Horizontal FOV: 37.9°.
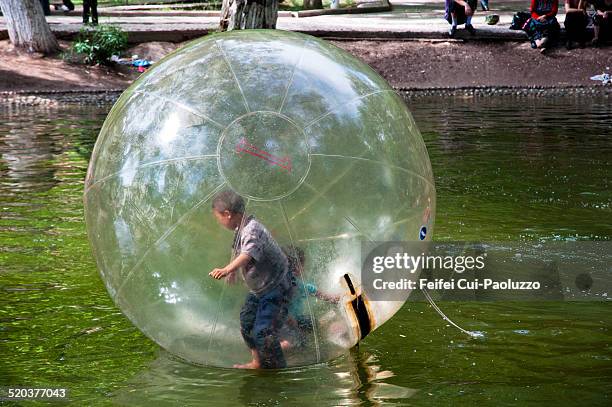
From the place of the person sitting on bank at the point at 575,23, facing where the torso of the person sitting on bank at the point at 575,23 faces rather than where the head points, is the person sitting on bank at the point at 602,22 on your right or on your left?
on your left

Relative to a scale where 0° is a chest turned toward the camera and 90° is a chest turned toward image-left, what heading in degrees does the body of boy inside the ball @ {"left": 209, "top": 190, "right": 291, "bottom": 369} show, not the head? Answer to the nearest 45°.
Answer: approximately 90°

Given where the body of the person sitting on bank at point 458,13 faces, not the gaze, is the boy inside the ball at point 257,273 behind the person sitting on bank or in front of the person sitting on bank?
in front

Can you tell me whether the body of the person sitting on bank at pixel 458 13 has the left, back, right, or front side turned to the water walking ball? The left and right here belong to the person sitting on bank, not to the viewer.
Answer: front

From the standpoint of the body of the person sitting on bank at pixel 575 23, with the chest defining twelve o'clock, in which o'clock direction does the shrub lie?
The shrub is roughly at 2 o'clock from the person sitting on bank.

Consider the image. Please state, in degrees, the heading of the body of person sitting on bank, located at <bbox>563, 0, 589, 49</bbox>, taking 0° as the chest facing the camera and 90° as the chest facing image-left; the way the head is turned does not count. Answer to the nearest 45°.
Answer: approximately 0°

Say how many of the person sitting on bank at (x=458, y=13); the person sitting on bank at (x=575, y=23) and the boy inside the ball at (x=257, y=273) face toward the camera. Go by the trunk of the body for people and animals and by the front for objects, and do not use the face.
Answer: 2

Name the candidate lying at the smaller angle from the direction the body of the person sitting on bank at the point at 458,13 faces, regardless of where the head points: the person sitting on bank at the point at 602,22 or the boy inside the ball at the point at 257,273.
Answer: the boy inside the ball

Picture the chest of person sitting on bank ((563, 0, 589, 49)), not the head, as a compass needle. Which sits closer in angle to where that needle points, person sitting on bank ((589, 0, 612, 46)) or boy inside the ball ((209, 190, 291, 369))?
the boy inside the ball

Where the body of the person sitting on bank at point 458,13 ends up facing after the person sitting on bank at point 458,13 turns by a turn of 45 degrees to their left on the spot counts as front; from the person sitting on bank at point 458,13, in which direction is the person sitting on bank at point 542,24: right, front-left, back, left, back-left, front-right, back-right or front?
front-left

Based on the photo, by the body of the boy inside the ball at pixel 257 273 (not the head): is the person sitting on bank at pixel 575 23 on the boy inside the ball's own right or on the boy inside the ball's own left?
on the boy inside the ball's own right

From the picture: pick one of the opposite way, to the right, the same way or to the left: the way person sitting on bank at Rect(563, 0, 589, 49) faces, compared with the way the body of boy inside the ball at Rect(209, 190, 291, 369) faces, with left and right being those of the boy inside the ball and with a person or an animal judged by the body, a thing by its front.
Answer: to the left

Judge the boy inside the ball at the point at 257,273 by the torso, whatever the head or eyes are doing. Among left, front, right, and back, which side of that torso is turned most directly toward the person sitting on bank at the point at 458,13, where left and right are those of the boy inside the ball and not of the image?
right

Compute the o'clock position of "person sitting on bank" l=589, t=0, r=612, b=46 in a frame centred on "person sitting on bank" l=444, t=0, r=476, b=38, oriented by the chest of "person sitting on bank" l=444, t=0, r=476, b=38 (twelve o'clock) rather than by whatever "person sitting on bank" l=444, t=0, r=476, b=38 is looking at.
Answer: "person sitting on bank" l=589, t=0, r=612, b=46 is roughly at 9 o'clock from "person sitting on bank" l=444, t=0, r=476, b=38.

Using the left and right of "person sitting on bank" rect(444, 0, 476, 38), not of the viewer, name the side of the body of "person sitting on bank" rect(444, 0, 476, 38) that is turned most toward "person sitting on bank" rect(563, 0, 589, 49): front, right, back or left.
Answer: left
